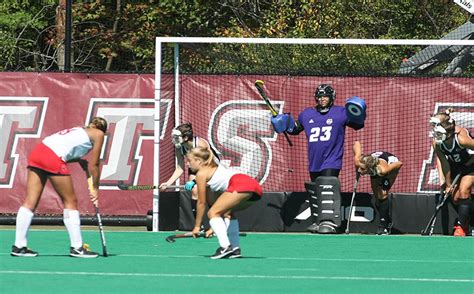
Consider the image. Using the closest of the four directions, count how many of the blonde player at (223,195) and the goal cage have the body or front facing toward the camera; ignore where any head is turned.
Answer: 1

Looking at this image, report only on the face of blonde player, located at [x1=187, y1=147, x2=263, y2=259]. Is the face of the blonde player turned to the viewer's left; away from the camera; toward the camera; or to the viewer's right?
to the viewer's left

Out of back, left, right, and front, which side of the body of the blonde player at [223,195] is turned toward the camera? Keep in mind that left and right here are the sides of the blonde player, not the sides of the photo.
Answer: left

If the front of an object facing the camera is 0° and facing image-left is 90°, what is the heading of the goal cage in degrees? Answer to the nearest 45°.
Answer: approximately 0°

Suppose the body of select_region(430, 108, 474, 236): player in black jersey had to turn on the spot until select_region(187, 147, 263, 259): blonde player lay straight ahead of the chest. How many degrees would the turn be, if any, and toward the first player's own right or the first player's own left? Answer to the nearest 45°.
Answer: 0° — they already face them

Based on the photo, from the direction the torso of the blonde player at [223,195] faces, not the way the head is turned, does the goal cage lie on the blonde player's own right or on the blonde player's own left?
on the blonde player's own right

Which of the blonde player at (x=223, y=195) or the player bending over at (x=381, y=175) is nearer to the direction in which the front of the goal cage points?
the blonde player

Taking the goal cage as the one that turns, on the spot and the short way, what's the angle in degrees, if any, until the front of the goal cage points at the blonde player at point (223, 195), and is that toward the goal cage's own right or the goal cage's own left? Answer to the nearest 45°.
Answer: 0° — it already faces them

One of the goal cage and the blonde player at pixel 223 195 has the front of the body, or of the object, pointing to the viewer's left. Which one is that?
the blonde player

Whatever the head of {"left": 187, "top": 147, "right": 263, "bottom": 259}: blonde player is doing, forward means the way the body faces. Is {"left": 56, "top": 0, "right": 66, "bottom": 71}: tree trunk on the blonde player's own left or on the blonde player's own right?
on the blonde player's own right
